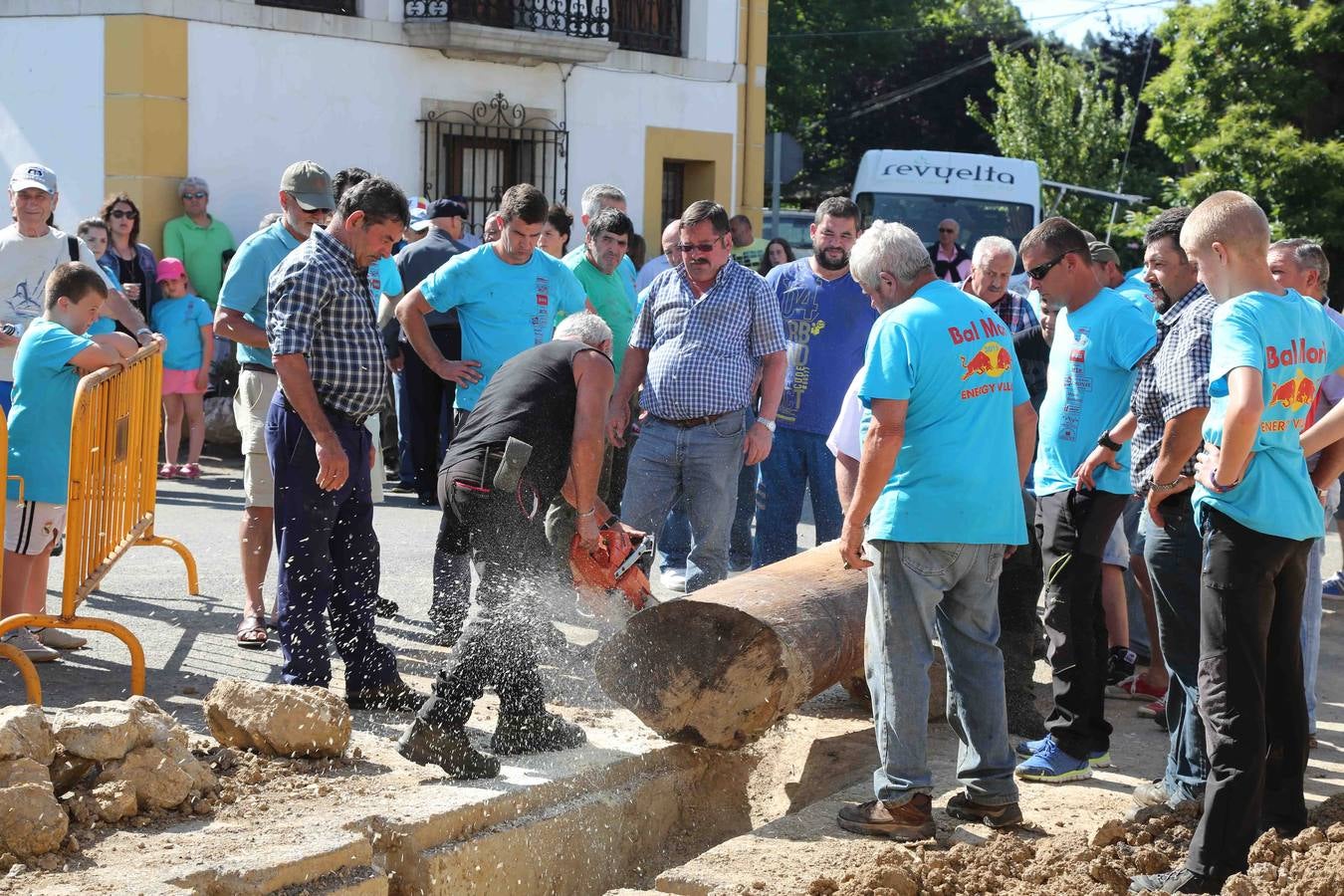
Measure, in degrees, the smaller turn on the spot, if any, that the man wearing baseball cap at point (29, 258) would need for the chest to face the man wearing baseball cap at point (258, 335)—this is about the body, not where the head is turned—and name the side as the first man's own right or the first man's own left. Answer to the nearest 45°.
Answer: approximately 45° to the first man's own left

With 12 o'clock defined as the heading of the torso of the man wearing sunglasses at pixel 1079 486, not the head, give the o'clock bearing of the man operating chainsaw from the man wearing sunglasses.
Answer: The man operating chainsaw is roughly at 1 o'clock from the man wearing sunglasses.

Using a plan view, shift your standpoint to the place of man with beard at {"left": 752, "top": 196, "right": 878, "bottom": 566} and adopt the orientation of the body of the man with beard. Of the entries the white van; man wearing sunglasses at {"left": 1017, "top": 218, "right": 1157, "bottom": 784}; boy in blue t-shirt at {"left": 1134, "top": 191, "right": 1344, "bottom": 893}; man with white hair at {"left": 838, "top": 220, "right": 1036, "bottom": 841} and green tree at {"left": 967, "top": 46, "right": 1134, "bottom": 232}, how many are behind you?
2

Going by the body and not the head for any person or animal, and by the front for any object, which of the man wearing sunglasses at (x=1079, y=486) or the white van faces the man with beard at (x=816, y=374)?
the white van

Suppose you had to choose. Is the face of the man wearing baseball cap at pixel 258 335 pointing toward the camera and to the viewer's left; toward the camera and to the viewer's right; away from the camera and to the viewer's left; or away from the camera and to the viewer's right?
toward the camera and to the viewer's right

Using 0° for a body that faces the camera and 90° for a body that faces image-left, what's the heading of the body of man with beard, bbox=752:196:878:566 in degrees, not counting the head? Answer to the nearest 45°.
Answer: approximately 0°

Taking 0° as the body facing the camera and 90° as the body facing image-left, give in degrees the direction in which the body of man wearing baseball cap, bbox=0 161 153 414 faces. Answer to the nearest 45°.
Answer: approximately 0°

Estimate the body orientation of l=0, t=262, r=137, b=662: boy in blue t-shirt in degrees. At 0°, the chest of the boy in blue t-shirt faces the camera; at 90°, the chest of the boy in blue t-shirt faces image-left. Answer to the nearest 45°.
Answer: approximately 270°

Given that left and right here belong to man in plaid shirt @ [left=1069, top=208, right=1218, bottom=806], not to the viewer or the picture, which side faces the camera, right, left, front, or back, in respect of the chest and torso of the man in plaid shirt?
left

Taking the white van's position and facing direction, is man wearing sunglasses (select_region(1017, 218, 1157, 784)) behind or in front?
in front

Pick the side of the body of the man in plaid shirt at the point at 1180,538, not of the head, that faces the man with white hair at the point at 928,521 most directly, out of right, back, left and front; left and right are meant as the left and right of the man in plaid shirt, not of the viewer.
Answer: front

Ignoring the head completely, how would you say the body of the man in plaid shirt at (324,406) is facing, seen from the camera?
to the viewer's right
